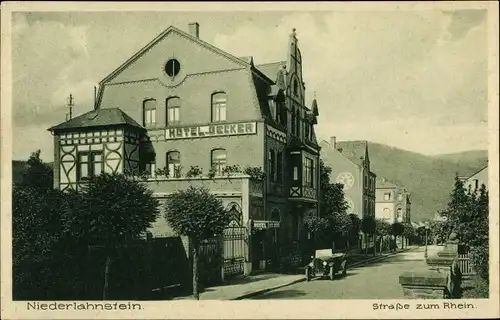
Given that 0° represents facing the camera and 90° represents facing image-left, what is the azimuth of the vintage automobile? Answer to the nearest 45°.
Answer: approximately 45°

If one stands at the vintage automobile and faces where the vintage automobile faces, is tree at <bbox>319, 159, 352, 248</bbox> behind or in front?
behind

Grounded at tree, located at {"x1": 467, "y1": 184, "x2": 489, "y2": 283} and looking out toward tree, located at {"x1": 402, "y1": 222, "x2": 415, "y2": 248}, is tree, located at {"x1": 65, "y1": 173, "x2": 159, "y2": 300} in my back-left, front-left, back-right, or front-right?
back-left
